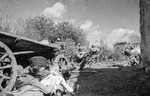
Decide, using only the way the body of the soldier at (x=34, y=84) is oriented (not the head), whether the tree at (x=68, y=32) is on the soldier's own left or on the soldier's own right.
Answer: on the soldier's own left

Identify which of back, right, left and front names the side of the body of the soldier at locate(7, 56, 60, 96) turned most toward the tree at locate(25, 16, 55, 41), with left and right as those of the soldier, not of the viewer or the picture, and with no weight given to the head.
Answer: left

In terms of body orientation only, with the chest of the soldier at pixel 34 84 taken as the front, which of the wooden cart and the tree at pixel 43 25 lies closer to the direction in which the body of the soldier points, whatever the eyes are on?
the tree

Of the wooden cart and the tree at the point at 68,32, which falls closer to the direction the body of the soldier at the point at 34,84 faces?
the tree

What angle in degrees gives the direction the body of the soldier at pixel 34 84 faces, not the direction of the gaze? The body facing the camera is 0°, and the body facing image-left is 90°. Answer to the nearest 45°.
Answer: approximately 270°
